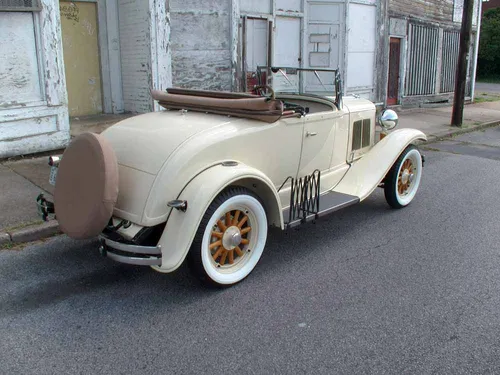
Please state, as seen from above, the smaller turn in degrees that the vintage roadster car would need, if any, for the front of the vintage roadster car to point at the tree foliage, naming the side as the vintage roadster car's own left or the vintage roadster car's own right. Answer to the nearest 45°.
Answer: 0° — it already faces it

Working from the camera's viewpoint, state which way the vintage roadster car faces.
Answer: facing away from the viewer and to the right of the viewer

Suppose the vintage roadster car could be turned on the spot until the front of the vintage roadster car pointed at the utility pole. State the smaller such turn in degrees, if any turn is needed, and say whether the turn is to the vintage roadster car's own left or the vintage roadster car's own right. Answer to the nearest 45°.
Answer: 0° — it already faces it
